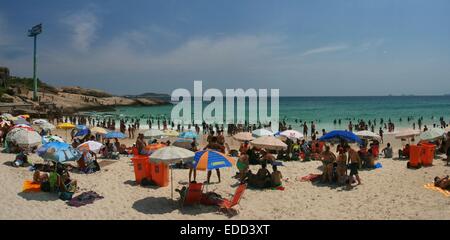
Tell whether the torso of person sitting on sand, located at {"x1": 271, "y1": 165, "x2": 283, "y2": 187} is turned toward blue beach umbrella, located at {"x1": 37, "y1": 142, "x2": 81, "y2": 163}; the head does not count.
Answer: no

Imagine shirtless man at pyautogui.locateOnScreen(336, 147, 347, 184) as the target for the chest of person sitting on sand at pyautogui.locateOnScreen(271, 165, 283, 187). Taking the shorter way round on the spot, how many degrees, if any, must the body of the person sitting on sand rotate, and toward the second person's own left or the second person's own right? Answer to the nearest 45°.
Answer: approximately 135° to the second person's own right

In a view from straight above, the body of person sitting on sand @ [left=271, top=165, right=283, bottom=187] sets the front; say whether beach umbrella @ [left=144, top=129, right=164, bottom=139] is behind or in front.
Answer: in front

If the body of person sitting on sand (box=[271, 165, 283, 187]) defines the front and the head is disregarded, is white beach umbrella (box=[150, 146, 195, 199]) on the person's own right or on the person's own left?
on the person's own left

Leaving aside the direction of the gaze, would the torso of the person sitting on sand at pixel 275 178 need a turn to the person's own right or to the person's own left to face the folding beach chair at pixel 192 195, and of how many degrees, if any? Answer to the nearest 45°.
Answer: approximately 90° to the person's own left

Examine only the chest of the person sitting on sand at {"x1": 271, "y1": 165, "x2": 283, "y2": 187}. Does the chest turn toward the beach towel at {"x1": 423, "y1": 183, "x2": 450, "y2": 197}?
no

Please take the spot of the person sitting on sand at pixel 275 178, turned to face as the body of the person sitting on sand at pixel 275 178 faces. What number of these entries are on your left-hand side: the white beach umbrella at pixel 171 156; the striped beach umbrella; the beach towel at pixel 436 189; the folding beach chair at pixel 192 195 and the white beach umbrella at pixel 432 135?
3

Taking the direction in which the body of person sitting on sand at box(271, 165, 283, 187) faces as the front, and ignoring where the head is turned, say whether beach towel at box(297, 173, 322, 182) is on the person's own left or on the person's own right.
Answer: on the person's own right

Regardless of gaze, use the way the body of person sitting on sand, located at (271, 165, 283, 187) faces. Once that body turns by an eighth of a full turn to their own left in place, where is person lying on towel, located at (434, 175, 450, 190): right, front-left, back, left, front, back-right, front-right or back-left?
back

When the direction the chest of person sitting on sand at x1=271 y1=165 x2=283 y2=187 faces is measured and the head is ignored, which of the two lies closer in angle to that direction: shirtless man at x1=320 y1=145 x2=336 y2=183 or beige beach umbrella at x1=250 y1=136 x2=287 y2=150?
the beige beach umbrella

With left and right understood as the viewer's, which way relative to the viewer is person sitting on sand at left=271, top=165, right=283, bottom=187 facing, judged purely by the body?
facing away from the viewer and to the left of the viewer

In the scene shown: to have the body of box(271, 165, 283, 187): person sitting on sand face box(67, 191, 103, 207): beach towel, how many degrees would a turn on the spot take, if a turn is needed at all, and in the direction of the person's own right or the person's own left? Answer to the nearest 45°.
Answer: approximately 90° to the person's own left

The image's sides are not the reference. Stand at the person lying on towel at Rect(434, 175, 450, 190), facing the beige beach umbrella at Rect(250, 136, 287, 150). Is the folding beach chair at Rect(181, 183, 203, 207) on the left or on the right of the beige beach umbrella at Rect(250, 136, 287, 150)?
left

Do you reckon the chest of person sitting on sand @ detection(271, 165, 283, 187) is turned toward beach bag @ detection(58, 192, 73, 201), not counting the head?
no

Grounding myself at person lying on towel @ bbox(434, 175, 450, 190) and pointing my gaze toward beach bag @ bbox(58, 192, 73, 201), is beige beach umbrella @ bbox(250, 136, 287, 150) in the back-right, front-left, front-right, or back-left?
front-right

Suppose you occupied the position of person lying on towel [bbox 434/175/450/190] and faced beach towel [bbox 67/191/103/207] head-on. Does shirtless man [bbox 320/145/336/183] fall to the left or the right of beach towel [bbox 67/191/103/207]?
right

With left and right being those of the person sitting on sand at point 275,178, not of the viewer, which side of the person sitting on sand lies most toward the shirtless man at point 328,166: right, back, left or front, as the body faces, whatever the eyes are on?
right

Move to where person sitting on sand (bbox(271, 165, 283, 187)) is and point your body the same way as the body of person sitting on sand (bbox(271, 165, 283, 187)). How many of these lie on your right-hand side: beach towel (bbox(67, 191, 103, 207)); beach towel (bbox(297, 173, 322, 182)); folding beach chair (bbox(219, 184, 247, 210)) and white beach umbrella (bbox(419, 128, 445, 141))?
2
